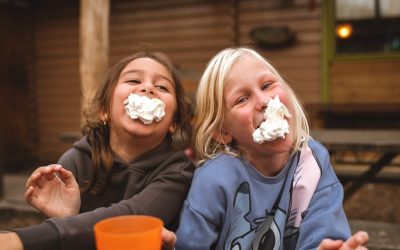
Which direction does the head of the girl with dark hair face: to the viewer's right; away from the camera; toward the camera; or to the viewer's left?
toward the camera

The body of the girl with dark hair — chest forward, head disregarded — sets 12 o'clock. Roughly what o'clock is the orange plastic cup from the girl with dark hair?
The orange plastic cup is roughly at 12 o'clock from the girl with dark hair.

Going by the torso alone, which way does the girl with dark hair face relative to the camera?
toward the camera
